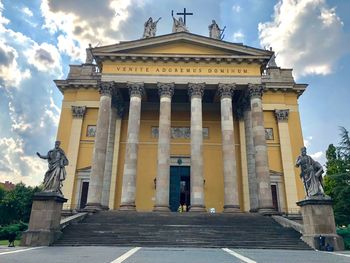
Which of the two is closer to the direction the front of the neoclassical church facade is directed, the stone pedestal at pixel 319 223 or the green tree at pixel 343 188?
the stone pedestal

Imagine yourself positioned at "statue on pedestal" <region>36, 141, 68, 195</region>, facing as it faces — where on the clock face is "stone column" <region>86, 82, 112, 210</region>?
The stone column is roughly at 7 o'clock from the statue on pedestal.

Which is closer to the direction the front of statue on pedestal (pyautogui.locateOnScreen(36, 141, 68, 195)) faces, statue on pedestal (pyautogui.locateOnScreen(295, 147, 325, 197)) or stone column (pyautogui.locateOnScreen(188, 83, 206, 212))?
the statue on pedestal

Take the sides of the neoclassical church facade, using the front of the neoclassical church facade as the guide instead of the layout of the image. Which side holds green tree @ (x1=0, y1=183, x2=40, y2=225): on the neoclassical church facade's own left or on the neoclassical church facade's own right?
on the neoclassical church facade's own right

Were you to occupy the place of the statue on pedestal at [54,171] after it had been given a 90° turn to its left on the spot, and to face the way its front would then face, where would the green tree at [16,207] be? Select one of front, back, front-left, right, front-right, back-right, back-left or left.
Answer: left

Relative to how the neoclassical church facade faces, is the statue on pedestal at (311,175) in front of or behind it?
in front

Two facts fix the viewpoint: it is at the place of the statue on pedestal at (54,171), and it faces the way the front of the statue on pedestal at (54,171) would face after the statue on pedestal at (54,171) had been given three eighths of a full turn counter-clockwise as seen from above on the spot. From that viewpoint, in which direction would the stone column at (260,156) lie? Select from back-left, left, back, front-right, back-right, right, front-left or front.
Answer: front-right

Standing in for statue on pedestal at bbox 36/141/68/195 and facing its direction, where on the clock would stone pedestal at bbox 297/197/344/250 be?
The stone pedestal is roughly at 10 o'clock from the statue on pedestal.

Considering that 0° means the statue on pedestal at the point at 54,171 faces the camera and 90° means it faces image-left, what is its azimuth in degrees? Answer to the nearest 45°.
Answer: approximately 0°

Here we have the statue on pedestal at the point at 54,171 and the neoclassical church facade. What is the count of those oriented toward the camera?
2

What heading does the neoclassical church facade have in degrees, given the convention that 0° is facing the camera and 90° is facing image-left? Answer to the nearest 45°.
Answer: approximately 0°

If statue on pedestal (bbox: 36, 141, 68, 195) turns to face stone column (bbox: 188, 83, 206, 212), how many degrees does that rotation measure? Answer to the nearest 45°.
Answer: approximately 90° to its left

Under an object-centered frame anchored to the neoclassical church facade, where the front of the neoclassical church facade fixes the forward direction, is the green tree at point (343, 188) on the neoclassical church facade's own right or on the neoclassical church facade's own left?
on the neoclassical church facade's own left
